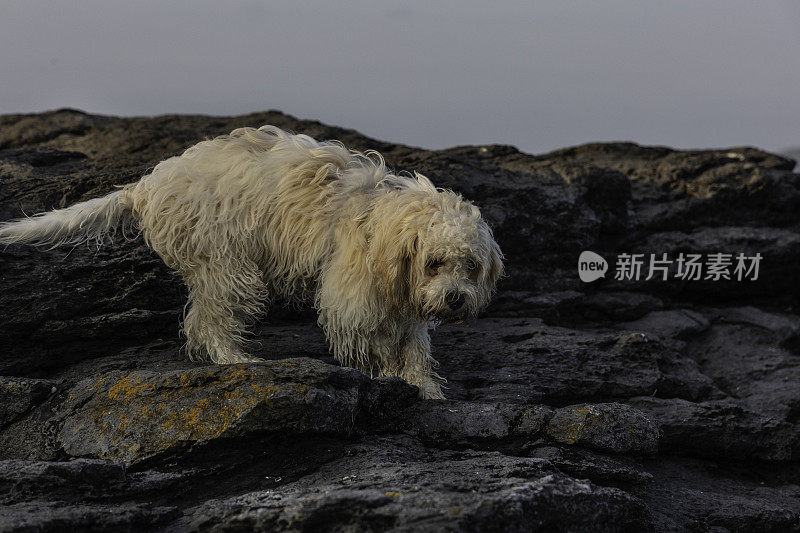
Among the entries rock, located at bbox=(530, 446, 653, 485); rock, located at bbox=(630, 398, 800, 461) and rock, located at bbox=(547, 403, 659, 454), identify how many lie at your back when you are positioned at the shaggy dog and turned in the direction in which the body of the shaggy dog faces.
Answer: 0

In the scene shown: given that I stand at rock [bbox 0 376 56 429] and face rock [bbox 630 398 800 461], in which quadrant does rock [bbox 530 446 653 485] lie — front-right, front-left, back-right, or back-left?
front-right

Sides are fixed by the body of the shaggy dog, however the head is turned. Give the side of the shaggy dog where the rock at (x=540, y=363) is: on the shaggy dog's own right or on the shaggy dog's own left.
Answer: on the shaggy dog's own left

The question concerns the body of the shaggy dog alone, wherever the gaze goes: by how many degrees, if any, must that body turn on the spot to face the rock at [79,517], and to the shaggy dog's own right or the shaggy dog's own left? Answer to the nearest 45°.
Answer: approximately 90° to the shaggy dog's own right

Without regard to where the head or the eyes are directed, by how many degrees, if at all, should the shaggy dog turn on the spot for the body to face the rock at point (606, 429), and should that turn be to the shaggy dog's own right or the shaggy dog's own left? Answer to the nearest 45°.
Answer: approximately 45° to the shaggy dog's own left

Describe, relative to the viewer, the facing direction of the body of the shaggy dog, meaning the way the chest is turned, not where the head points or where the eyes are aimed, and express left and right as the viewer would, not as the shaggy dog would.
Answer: facing the viewer and to the right of the viewer

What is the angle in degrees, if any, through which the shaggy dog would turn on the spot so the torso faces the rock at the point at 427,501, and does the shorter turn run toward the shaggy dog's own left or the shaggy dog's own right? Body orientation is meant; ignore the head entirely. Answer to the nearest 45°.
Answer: approximately 45° to the shaggy dog's own right

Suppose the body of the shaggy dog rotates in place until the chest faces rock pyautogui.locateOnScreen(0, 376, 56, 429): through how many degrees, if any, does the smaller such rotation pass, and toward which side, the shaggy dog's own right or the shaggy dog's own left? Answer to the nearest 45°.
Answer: approximately 135° to the shaggy dog's own right

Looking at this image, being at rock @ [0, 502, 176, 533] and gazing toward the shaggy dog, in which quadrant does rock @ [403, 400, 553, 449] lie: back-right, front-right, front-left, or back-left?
front-right

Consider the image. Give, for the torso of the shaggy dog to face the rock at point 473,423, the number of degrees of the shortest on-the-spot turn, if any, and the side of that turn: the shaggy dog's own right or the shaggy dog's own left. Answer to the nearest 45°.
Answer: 0° — it already faces it

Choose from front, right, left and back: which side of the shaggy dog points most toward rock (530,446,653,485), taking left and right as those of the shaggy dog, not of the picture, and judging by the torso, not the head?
front
